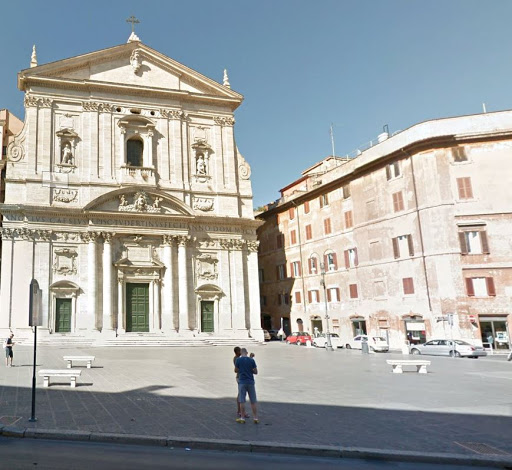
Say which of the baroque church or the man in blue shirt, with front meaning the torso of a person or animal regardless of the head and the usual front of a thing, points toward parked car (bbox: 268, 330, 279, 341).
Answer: the man in blue shirt

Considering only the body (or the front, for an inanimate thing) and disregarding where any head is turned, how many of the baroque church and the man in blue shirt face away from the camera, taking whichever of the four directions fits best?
1

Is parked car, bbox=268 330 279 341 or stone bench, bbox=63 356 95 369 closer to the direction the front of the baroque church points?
the stone bench

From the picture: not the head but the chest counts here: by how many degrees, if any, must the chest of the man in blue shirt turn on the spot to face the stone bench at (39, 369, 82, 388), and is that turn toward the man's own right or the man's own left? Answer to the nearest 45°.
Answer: approximately 45° to the man's own left

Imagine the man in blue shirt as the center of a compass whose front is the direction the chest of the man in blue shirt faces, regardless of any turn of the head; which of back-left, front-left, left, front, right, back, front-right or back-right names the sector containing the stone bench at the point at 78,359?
front-left

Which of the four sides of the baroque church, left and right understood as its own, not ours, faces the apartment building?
left

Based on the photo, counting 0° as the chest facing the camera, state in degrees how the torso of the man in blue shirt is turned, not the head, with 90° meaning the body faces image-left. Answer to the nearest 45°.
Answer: approximately 180°

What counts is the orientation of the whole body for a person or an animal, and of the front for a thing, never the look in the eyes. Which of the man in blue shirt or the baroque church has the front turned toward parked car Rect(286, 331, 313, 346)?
the man in blue shirt

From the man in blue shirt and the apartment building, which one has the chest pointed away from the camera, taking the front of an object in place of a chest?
the man in blue shirt
